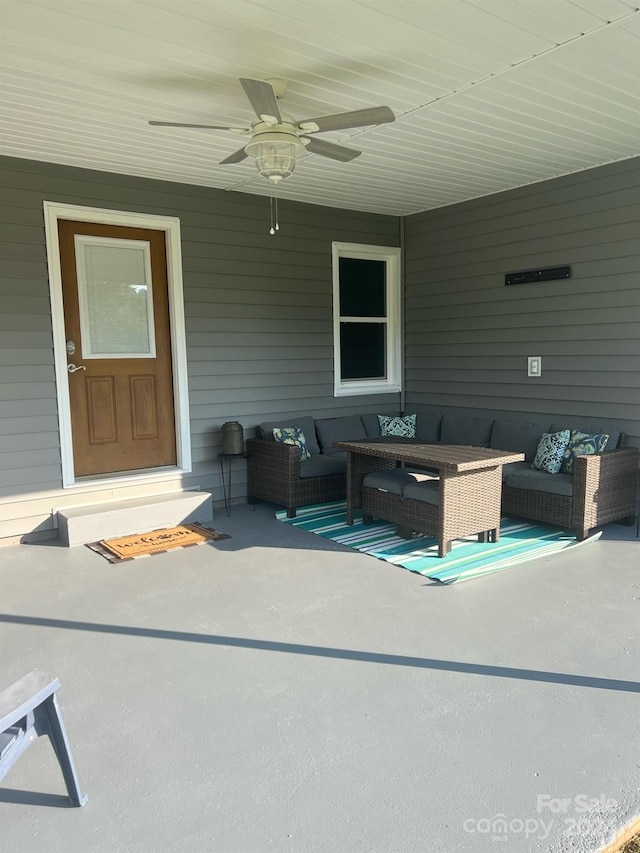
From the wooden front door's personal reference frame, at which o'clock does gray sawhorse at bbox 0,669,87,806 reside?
The gray sawhorse is roughly at 12 o'clock from the wooden front door.

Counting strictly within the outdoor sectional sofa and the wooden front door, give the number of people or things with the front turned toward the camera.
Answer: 2

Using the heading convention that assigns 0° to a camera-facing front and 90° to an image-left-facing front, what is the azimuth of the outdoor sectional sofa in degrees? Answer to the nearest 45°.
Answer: approximately 0°

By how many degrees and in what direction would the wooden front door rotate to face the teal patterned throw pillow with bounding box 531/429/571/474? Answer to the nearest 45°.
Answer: approximately 45° to its left

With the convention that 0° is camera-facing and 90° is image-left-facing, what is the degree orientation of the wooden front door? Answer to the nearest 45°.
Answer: approximately 0°

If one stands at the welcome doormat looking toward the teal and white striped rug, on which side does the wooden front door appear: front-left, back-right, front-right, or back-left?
back-left

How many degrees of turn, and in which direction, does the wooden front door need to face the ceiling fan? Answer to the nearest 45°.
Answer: approximately 45° to its left

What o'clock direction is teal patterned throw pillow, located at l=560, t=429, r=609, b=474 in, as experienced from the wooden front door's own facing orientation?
The teal patterned throw pillow is roughly at 10 o'clock from the wooden front door.
